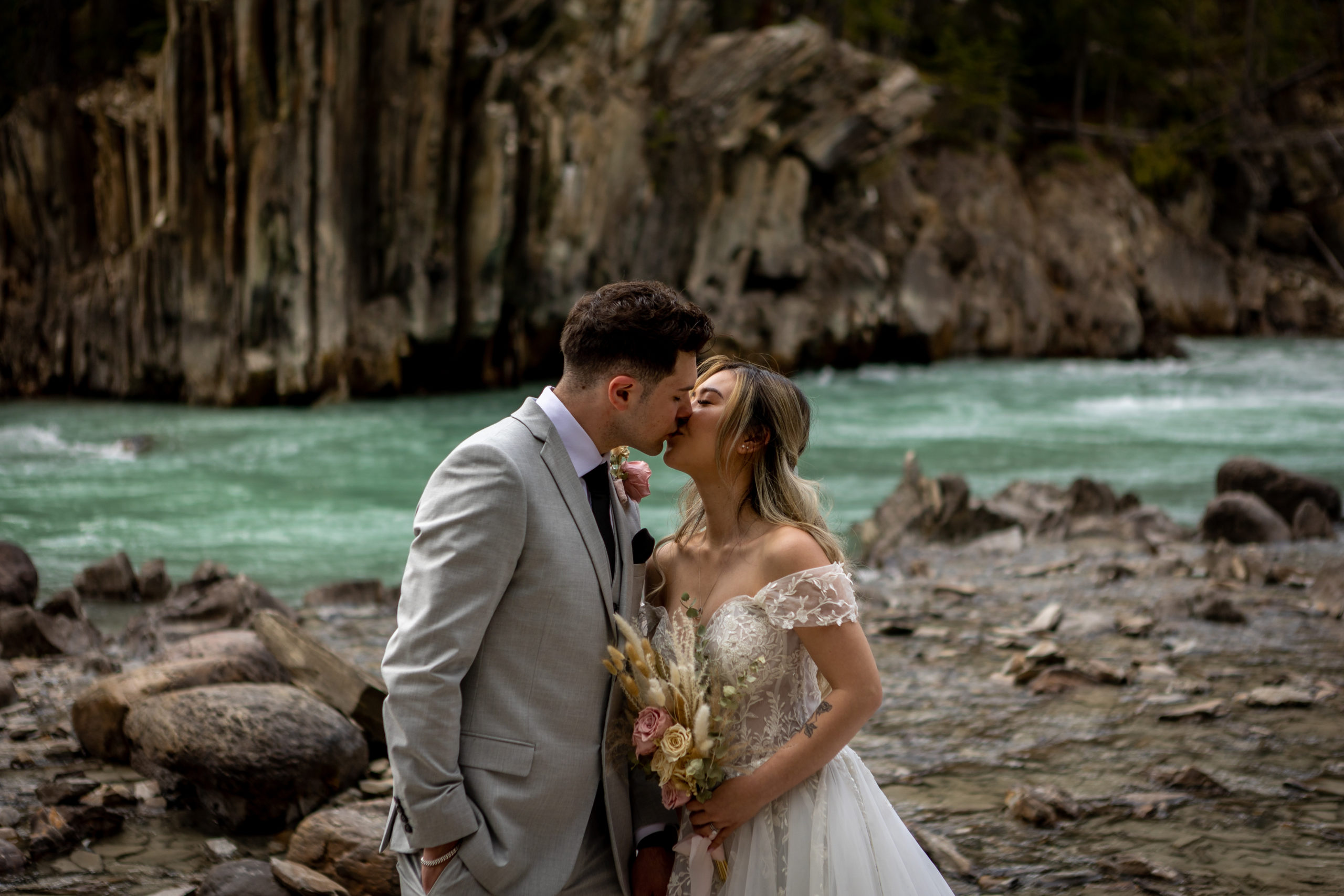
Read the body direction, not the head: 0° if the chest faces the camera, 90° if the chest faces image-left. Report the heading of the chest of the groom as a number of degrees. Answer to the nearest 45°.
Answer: approximately 315°

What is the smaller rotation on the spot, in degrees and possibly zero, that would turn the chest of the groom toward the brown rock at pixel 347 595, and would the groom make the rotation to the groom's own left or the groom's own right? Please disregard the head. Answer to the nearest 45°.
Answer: approximately 135° to the groom's own left

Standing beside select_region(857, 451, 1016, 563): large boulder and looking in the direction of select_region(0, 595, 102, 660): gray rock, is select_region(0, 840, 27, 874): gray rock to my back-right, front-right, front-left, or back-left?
front-left

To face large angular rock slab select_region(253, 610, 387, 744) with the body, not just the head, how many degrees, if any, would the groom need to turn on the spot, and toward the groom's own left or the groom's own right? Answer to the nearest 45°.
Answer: approximately 135° to the groom's own left

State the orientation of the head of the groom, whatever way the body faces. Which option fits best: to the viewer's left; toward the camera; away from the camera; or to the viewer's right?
to the viewer's right

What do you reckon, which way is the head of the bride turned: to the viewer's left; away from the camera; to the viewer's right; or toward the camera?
to the viewer's left

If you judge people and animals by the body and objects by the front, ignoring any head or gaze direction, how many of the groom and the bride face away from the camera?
0
